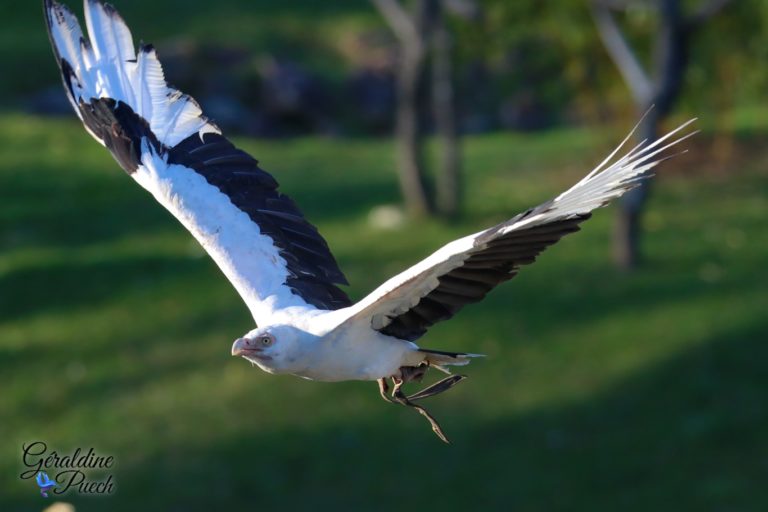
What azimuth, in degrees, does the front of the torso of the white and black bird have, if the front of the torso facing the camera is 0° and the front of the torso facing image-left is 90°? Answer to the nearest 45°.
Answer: approximately 45°

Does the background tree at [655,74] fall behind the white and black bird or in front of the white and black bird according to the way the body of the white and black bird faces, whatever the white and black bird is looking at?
behind

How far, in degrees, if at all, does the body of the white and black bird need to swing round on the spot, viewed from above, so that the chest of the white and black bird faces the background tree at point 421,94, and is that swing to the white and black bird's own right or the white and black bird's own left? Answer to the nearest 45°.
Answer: approximately 135° to the white and black bird's own right
